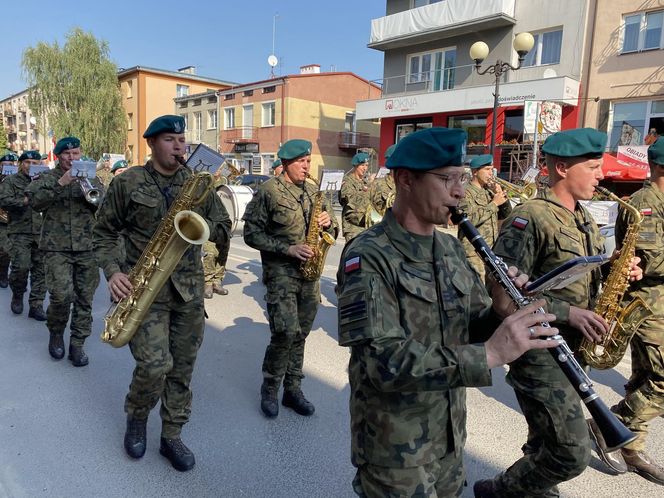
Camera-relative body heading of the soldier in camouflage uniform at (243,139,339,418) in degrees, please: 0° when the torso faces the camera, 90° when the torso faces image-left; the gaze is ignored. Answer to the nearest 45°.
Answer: approximately 315°

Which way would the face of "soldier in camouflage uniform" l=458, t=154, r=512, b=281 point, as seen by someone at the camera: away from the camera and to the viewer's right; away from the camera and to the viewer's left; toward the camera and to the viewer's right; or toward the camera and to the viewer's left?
toward the camera and to the viewer's right

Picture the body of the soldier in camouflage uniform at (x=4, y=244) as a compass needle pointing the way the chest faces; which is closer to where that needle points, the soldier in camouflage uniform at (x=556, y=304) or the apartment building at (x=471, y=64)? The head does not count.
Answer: the soldier in camouflage uniform

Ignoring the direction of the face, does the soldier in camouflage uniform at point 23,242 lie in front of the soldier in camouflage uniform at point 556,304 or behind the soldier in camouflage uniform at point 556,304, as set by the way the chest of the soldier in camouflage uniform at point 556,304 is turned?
behind

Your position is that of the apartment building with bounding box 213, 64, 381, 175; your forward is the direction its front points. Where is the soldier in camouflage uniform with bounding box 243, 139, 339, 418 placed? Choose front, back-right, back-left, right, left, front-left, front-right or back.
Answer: front-left

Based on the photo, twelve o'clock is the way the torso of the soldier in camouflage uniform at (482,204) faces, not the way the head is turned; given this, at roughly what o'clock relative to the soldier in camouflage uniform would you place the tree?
The tree is roughly at 6 o'clock from the soldier in camouflage uniform.

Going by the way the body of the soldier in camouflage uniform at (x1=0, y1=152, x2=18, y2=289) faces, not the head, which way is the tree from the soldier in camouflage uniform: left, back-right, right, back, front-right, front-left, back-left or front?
back-left

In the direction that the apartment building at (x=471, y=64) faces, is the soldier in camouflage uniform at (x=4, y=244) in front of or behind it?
in front

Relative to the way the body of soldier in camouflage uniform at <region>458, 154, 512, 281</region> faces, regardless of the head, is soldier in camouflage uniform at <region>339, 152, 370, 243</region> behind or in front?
behind
